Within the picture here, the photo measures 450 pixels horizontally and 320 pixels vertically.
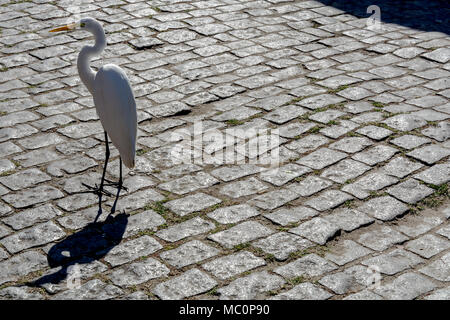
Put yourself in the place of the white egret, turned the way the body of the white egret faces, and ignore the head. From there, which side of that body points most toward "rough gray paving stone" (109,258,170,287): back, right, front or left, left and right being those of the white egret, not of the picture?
left

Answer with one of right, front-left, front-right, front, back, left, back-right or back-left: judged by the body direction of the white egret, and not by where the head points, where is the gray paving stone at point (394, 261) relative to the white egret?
back-left

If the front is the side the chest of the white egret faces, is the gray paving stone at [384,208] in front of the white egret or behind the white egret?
behind

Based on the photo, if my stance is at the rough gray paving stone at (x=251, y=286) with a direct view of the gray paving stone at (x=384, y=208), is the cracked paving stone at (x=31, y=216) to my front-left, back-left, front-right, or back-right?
back-left

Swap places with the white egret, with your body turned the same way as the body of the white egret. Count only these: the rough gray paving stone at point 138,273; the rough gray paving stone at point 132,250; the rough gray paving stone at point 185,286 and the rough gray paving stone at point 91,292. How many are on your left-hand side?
4

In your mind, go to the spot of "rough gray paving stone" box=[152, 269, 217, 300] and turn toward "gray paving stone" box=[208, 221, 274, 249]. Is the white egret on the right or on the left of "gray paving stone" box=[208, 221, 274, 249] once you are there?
left

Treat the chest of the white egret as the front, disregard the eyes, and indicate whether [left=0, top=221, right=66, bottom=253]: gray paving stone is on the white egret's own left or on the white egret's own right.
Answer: on the white egret's own left

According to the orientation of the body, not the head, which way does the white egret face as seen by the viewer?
to the viewer's left

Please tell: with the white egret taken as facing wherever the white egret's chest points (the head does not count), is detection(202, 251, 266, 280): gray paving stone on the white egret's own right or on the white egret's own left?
on the white egret's own left

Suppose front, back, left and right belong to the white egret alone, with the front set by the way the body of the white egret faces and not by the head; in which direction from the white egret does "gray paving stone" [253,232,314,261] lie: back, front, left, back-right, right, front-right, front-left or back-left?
back-left

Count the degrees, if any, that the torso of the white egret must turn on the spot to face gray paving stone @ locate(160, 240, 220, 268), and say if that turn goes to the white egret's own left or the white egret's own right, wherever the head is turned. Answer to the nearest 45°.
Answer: approximately 90° to the white egret's own left
